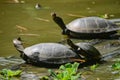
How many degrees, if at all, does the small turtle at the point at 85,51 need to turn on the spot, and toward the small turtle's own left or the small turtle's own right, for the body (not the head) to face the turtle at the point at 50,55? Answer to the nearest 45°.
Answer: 0° — it already faces it

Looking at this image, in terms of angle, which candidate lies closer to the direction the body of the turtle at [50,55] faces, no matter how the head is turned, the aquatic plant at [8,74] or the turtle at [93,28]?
the aquatic plant

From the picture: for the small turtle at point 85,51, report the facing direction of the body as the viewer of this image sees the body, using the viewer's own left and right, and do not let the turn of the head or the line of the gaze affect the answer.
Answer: facing to the left of the viewer

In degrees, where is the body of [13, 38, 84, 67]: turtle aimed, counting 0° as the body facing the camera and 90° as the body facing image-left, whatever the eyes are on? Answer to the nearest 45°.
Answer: approximately 90°

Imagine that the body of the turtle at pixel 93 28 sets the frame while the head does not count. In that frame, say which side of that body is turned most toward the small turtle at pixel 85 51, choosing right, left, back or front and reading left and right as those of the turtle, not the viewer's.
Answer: left

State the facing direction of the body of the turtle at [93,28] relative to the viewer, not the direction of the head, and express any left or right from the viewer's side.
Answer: facing to the left of the viewer

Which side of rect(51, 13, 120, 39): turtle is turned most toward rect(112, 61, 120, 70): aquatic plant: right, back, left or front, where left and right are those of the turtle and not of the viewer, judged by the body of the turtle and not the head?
left

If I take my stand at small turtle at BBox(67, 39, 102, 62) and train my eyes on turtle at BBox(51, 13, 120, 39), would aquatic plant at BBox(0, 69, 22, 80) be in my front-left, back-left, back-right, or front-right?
back-left
